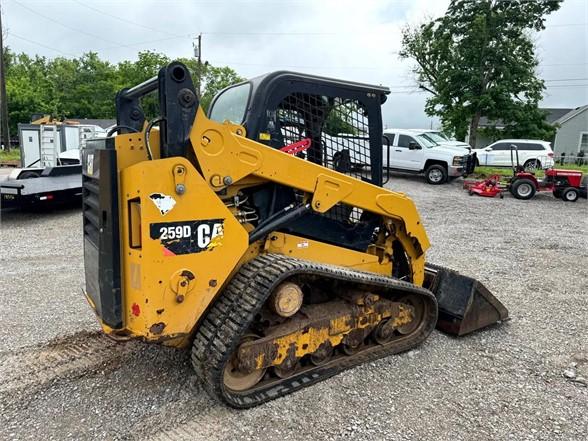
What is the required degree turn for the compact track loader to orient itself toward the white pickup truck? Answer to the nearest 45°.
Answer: approximately 45° to its left

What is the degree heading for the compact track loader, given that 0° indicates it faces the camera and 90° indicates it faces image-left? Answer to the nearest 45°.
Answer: approximately 225°

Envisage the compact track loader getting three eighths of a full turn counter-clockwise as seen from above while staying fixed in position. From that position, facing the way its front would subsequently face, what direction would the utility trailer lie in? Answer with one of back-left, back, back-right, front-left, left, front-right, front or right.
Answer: front-right

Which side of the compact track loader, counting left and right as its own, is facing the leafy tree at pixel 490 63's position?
front

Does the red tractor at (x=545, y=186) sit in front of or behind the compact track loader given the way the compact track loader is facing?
in front
